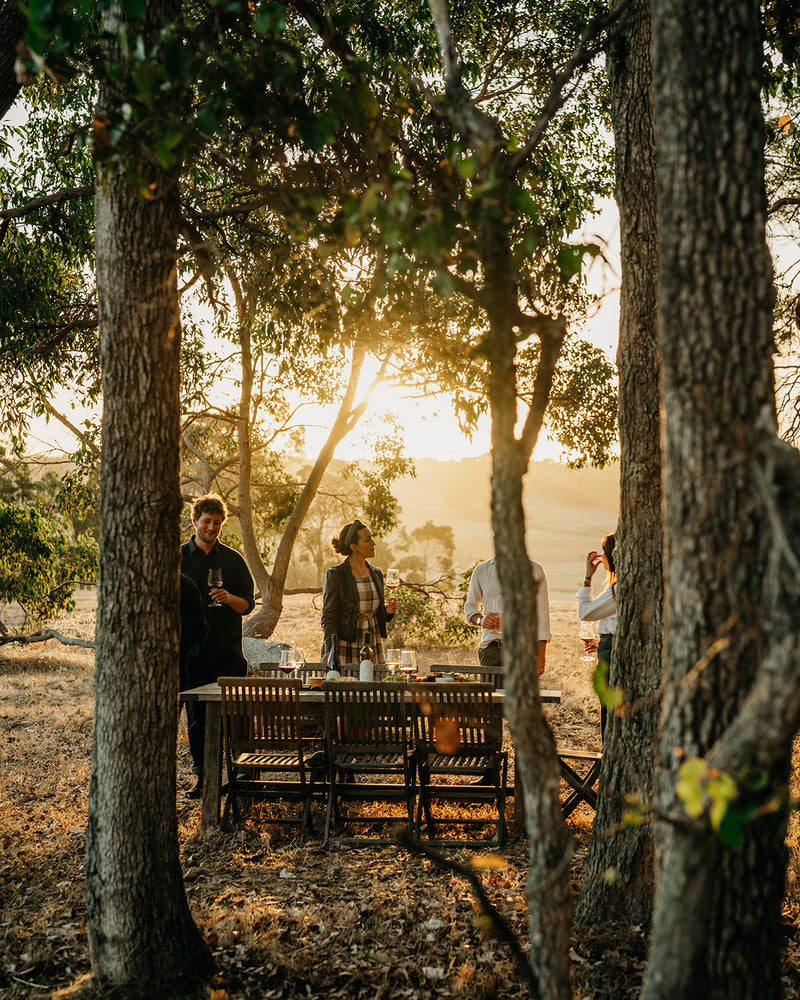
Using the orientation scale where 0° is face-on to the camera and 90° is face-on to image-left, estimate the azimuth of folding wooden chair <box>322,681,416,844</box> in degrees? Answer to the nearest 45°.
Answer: approximately 180°

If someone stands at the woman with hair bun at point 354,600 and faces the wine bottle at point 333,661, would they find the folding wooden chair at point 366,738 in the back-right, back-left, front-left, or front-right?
front-left

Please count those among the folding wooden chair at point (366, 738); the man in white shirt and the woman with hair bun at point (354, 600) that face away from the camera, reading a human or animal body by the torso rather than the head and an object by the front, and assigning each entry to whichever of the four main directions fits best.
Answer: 1

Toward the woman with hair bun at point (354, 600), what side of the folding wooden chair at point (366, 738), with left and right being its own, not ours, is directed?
front

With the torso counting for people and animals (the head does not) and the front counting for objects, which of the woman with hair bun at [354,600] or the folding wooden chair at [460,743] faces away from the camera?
the folding wooden chair

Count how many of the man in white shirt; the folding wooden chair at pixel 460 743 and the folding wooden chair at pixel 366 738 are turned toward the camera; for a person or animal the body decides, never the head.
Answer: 1

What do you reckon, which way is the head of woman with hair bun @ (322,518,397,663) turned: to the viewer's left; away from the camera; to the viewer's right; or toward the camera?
to the viewer's right

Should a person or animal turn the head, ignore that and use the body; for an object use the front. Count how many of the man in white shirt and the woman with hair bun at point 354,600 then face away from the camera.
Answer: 0

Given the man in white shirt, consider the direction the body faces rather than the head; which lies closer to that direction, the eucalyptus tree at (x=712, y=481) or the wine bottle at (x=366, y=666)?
the eucalyptus tree

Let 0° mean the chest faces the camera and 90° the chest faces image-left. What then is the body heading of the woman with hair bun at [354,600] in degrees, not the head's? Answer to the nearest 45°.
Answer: approximately 315°

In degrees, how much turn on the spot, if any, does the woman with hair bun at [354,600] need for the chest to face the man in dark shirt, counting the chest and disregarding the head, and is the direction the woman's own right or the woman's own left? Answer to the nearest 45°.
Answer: approximately 90° to the woman's own right

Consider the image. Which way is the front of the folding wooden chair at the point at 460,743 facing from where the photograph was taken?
facing away from the viewer

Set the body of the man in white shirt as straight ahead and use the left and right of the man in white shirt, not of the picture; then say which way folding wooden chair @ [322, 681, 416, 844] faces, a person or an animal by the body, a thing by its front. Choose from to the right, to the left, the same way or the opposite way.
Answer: the opposite way

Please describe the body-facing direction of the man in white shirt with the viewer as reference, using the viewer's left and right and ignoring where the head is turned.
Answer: facing the viewer

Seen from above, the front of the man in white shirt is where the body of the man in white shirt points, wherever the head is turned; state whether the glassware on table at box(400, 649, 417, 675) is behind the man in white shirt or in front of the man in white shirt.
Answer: in front

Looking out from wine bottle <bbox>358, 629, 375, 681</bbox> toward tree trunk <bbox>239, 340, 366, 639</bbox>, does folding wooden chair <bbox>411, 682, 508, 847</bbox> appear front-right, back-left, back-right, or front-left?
back-right

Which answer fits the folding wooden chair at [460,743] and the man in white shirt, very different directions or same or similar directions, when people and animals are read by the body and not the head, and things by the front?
very different directions
